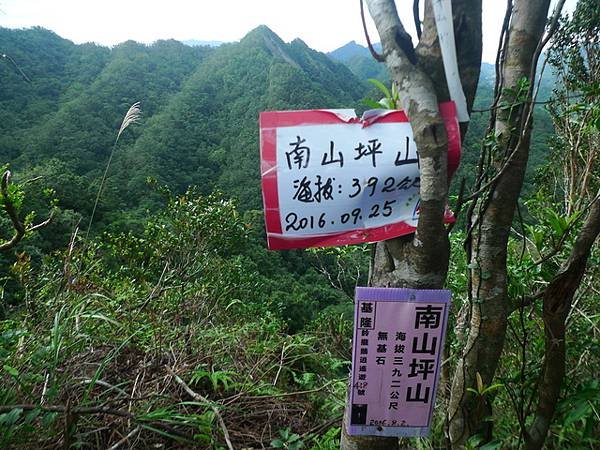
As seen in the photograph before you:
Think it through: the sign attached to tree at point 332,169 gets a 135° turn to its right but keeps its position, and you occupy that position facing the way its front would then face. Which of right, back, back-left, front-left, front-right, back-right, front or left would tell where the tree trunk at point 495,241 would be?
right

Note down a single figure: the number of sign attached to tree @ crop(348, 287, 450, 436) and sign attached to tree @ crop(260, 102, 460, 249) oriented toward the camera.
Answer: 2

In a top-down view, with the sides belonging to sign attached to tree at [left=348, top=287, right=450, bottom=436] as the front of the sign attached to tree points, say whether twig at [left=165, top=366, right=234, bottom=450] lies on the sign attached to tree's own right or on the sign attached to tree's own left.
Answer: on the sign attached to tree's own right

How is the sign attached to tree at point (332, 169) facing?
toward the camera

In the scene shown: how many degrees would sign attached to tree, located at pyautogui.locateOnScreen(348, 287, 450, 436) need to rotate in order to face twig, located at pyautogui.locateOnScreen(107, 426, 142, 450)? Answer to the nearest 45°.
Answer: approximately 90° to its right

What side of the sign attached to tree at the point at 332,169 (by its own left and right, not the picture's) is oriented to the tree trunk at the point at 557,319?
left
